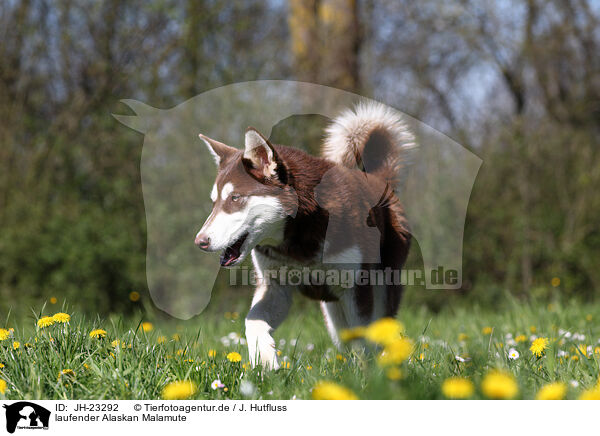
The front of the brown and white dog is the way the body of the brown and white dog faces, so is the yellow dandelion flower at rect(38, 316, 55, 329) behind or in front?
in front

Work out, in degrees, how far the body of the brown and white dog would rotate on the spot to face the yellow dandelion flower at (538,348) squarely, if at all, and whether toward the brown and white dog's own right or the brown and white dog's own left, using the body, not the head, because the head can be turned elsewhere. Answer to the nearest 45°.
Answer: approximately 135° to the brown and white dog's own left

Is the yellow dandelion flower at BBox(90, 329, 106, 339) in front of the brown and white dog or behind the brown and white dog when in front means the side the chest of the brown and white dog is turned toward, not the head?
in front

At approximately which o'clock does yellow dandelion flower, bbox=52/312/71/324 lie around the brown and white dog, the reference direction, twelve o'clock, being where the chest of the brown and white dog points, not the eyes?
The yellow dandelion flower is roughly at 1 o'clock from the brown and white dog.

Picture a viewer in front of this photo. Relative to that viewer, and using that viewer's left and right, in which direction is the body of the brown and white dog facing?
facing the viewer and to the left of the viewer

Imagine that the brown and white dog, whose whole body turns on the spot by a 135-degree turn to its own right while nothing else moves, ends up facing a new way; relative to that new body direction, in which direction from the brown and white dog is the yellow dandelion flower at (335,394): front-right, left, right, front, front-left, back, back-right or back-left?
back

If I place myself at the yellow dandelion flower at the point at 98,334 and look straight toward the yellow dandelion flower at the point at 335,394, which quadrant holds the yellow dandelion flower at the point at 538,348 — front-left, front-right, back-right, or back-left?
front-left
